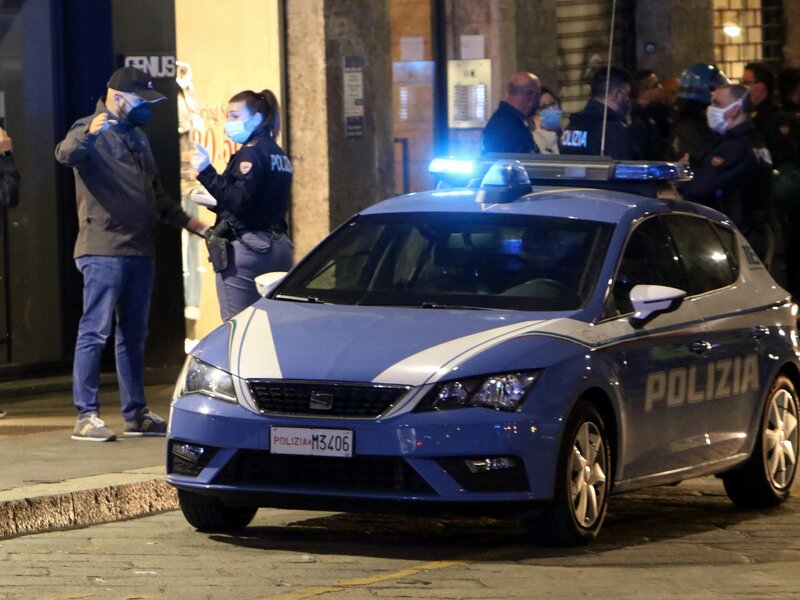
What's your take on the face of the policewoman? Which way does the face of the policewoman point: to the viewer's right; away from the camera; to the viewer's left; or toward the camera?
to the viewer's left

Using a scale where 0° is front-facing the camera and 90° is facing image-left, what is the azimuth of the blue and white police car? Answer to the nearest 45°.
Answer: approximately 45°

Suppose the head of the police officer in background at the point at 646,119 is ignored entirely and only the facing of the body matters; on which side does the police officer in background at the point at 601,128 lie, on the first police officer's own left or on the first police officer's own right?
on the first police officer's own right

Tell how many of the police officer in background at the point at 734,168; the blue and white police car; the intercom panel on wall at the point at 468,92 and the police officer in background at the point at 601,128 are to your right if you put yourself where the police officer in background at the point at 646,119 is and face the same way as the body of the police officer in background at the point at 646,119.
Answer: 3

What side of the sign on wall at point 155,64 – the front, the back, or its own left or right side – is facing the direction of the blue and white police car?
front

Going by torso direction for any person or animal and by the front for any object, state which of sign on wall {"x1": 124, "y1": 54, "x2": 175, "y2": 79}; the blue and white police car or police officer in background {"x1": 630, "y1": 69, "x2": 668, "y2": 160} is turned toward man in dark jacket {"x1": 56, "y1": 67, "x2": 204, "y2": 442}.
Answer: the sign on wall

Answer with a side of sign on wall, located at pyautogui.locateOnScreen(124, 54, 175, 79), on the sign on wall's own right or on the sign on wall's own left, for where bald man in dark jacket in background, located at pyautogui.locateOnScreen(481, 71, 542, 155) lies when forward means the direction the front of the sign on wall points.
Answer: on the sign on wall's own left

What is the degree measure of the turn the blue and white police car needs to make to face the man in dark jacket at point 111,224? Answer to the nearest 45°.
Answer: approximately 90° to its right

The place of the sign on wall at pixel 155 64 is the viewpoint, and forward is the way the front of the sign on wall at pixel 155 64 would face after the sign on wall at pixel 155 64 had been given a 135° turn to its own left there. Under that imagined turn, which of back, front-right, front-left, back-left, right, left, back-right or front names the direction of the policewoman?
back-right
